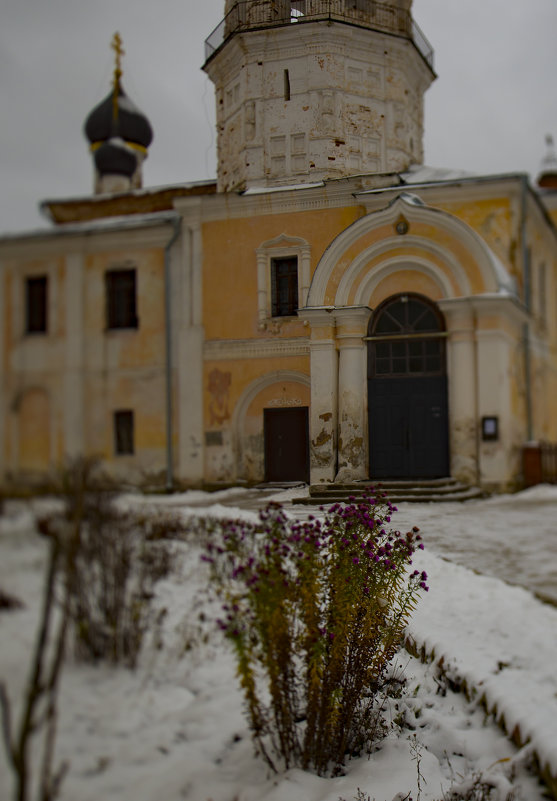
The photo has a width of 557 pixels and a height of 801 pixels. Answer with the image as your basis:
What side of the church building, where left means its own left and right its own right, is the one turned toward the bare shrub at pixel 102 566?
front

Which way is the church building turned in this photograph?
toward the camera

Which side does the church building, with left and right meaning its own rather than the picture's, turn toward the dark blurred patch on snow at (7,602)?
front
